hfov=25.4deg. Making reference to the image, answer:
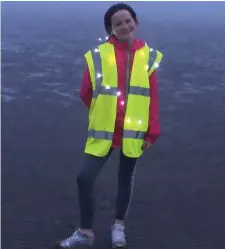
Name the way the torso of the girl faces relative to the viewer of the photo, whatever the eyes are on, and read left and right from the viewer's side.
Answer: facing the viewer
